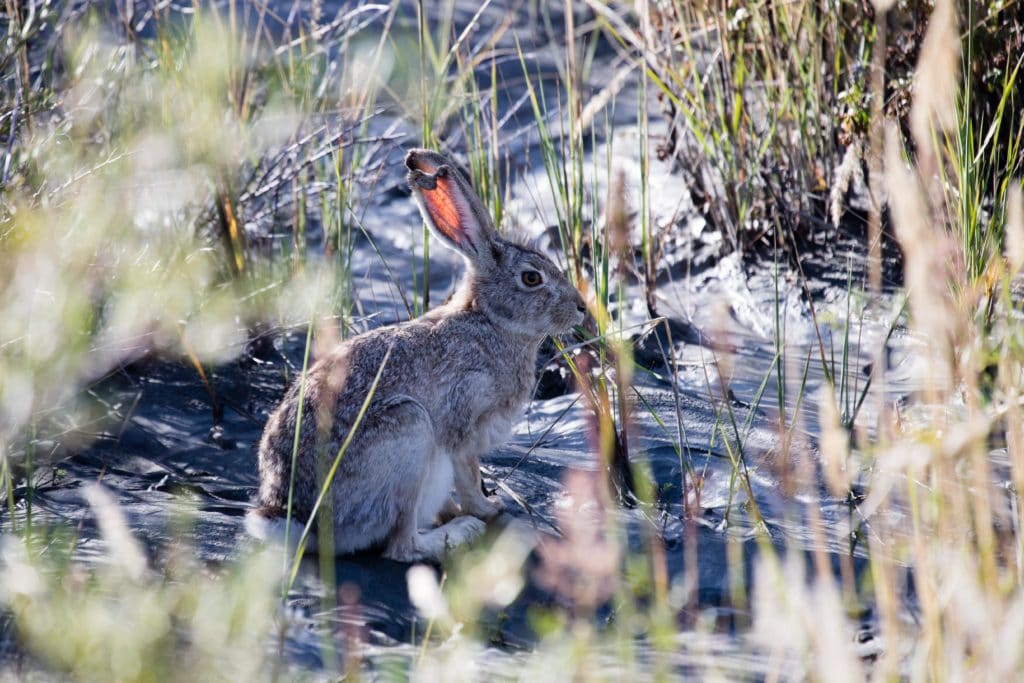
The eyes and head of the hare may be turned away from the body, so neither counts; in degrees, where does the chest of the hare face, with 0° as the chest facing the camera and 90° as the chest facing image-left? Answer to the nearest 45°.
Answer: approximately 270°
